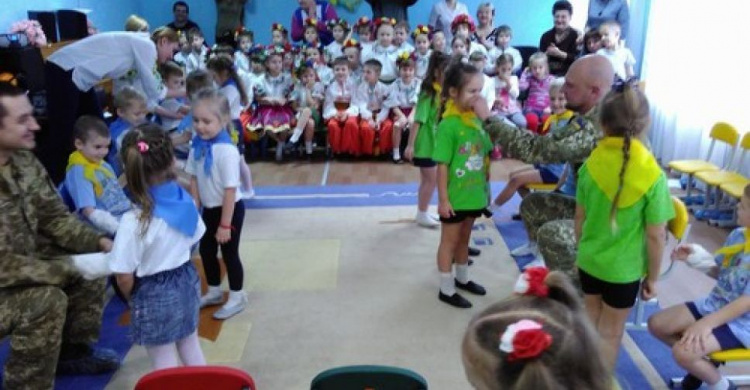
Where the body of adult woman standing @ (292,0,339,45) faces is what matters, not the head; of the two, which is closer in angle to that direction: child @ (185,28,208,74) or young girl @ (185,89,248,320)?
the young girl

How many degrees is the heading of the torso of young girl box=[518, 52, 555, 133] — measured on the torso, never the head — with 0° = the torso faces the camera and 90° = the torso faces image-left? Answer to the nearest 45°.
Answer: approximately 0°

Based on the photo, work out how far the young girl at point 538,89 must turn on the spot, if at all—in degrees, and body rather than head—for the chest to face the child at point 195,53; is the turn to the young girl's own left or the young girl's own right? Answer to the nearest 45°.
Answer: approximately 90° to the young girl's own right

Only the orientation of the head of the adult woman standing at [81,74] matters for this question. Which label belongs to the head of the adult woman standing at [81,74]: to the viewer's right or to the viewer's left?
to the viewer's right

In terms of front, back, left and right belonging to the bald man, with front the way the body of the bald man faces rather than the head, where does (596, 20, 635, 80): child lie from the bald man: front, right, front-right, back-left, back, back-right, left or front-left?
right

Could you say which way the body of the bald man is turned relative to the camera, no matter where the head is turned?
to the viewer's left

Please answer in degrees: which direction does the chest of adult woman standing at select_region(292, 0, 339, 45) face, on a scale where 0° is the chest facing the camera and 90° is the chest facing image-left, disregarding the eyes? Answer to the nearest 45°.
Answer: approximately 0°

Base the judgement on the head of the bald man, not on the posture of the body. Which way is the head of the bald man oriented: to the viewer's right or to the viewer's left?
to the viewer's left

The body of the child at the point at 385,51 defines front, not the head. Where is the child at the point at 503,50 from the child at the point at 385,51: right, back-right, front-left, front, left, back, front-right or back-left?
left

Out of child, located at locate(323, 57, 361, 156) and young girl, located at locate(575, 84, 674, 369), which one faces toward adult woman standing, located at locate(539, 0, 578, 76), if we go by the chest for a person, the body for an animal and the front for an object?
the young girl

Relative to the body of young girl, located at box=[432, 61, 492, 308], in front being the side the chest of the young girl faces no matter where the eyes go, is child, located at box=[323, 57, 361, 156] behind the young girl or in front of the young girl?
behind

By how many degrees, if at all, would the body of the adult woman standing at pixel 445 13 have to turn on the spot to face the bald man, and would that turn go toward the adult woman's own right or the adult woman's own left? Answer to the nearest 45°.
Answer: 0° — they already face them

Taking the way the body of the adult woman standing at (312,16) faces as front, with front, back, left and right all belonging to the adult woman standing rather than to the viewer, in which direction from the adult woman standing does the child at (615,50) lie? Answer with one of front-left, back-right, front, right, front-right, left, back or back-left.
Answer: front-left
